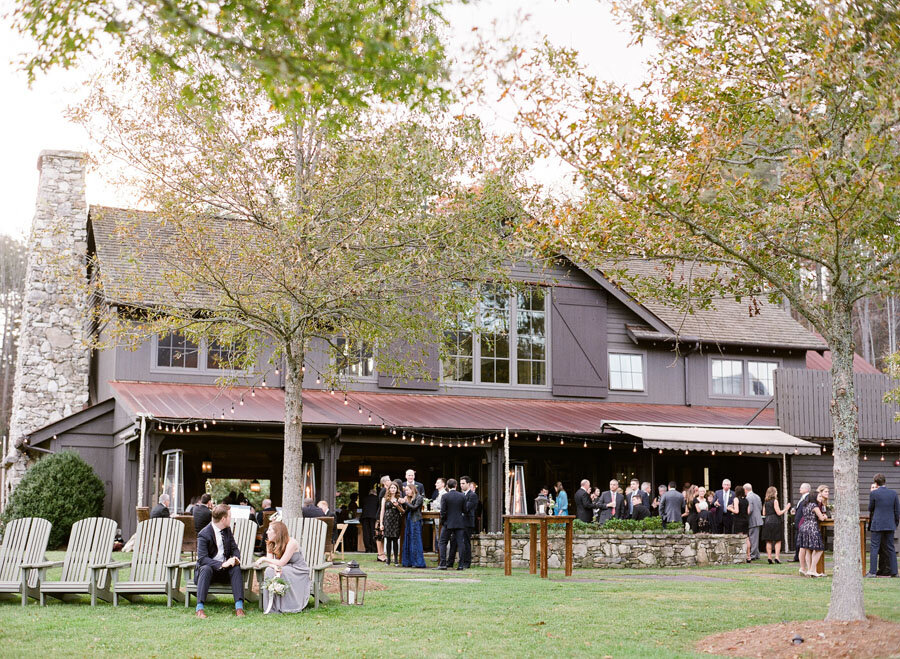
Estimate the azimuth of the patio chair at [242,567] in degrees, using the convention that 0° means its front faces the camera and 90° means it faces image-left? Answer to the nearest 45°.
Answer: approximately 45°

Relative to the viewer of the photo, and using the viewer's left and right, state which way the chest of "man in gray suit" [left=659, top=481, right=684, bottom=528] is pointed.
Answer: facing away from the viewer

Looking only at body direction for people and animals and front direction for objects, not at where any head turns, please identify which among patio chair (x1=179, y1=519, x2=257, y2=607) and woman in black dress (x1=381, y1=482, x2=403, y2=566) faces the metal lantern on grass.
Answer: the woman in black dress

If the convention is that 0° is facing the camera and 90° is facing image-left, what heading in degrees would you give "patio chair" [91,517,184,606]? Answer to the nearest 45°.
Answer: approximately 45°

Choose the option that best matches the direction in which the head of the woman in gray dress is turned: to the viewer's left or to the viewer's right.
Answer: to the viewer's left

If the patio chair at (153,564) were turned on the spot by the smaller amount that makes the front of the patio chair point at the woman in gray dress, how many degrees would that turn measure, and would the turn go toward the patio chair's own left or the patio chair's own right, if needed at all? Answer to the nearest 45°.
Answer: approximately 90° to the patio chair's own left

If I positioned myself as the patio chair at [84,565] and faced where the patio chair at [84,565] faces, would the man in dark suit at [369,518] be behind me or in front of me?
behind

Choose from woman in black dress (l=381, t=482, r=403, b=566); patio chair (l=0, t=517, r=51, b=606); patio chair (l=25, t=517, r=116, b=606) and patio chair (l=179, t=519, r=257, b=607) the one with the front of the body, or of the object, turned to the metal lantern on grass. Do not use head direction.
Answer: the woman in black dress

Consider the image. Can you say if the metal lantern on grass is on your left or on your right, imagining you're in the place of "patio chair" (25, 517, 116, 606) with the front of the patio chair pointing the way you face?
on your left

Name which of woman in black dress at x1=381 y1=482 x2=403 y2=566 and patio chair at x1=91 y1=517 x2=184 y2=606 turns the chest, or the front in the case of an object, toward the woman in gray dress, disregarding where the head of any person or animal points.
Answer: the woman in black dress

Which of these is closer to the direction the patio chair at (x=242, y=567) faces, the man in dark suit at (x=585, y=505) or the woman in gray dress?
the woman in gray dress

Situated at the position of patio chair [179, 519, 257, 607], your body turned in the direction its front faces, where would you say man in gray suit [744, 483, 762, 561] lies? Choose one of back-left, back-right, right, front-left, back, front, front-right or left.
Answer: back
